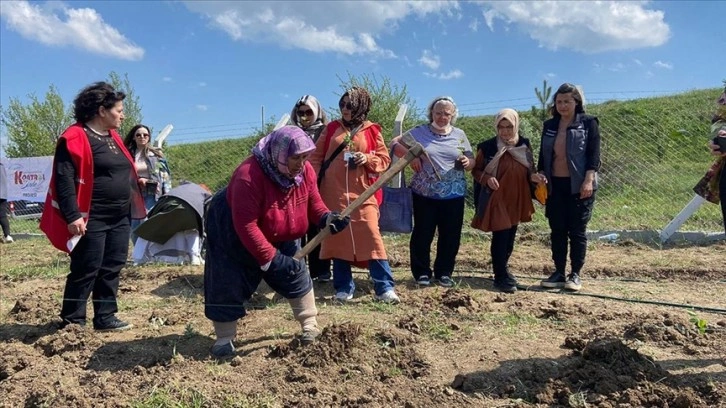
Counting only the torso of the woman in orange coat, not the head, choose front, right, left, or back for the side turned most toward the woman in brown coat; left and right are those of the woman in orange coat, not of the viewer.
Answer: left

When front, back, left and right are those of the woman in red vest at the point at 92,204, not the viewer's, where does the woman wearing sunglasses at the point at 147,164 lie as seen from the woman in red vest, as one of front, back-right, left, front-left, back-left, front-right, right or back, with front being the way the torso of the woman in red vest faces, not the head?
back-left

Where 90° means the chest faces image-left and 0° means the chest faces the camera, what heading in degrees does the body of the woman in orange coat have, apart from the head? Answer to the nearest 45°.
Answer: approximately 0°

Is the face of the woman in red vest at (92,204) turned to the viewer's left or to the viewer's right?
to the viewer's right

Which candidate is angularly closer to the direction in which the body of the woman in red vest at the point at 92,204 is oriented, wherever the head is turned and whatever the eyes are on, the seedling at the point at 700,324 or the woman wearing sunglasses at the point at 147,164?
the seedling

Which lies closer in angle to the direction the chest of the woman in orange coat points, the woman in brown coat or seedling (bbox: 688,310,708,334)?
the seedling

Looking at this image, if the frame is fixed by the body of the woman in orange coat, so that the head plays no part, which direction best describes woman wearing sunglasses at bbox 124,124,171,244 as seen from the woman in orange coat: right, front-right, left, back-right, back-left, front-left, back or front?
back-right

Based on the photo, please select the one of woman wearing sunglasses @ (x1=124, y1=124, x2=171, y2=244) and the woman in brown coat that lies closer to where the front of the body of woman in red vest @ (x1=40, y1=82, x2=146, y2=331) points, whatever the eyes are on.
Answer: the woman in brown coat

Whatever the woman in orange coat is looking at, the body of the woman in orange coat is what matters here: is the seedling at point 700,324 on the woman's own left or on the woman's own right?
on the woman's own left

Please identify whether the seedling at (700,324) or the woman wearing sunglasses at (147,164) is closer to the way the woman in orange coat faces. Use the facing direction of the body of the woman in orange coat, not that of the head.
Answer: the seedling

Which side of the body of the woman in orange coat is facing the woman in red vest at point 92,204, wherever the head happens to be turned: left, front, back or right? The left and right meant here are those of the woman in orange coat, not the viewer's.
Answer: right
